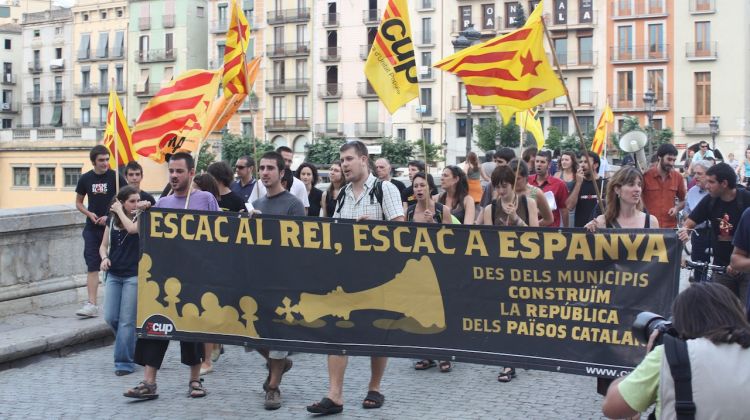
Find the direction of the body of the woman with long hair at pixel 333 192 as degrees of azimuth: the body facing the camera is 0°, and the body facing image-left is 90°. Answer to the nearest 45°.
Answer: approximately 0°

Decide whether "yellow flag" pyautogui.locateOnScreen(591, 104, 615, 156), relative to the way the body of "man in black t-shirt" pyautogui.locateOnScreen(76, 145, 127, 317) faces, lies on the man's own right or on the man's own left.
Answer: on the man's own left

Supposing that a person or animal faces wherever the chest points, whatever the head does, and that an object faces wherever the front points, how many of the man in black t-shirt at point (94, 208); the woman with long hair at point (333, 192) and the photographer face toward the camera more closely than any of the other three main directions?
2

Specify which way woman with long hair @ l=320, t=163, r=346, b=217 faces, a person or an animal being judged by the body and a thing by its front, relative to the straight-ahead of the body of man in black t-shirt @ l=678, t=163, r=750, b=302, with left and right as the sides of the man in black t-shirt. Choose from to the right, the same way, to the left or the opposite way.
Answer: to the left

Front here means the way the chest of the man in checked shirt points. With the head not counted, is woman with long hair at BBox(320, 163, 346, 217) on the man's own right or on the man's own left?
on the man's own right

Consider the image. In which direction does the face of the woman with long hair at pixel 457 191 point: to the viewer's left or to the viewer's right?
to the viewer's left
